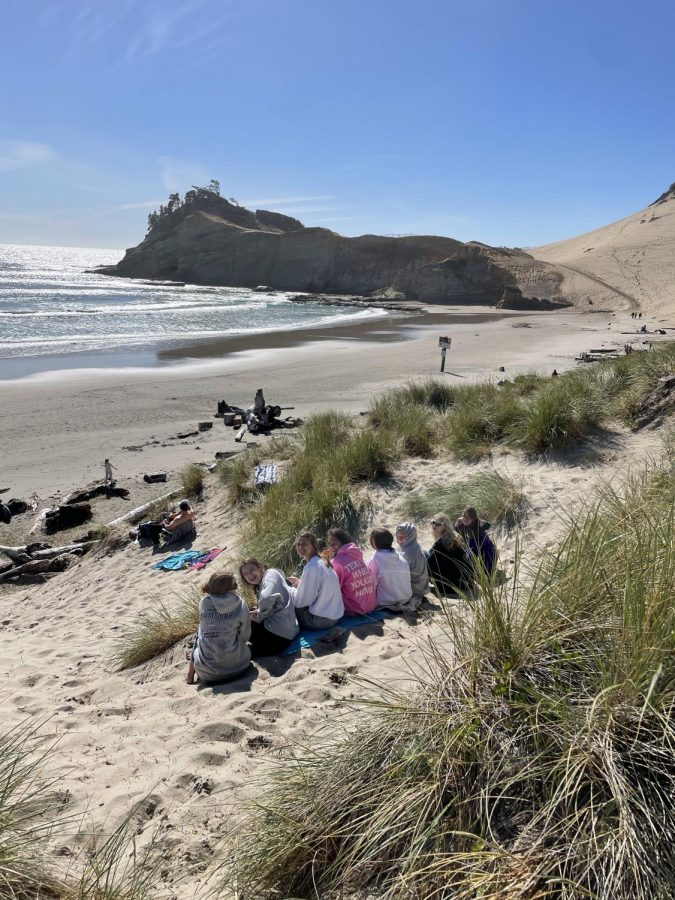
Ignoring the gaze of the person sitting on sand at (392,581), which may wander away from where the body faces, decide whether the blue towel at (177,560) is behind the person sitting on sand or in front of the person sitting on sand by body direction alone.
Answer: in front

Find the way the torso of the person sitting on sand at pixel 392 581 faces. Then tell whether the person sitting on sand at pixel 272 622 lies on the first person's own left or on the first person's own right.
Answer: on the first person's own left

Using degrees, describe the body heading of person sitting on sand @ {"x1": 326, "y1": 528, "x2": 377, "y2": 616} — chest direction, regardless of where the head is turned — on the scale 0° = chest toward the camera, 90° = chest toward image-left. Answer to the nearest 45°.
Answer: approximately 135°

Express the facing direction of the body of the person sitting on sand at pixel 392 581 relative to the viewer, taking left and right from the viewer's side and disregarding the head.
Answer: facing away from the viewer and to the left of the viewer

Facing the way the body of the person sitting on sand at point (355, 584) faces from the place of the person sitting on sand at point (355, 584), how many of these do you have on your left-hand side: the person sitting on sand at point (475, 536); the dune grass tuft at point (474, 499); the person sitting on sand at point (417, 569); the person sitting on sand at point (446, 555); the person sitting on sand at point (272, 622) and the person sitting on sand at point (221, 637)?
2

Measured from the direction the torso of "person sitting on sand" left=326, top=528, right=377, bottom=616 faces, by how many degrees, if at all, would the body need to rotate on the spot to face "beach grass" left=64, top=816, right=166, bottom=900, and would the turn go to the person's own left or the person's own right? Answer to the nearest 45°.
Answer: approximately 135° to the person's own left

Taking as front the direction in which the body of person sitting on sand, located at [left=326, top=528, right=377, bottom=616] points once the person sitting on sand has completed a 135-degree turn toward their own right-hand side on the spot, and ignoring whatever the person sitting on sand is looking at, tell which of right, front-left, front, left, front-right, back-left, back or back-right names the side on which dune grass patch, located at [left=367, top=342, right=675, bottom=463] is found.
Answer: front-left

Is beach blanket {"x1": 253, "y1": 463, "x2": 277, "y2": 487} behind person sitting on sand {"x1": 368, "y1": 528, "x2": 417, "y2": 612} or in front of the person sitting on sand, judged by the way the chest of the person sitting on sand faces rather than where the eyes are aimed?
in front

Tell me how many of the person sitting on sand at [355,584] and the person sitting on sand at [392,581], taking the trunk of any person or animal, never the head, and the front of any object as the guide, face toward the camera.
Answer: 0

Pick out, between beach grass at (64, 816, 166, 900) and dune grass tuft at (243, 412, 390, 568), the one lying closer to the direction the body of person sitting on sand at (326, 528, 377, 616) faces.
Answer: the dune grass tuft

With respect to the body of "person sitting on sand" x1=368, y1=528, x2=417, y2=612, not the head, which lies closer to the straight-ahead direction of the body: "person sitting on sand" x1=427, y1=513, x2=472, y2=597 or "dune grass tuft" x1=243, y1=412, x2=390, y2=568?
the dune grass tuft
